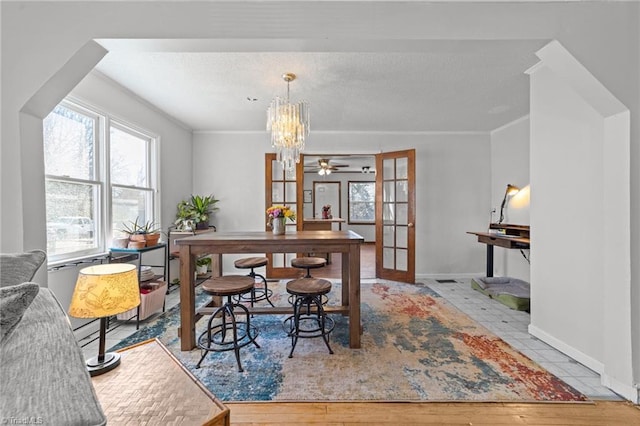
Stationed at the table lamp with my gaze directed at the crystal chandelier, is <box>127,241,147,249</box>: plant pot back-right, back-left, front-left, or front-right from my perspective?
front-left

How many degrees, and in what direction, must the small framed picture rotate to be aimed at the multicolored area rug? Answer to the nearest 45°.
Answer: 0° — it already faces it

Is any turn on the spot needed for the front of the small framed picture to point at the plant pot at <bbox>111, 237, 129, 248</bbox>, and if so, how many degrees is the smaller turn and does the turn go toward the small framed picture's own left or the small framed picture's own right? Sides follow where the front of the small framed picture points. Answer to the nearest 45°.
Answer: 0° — it already faces it

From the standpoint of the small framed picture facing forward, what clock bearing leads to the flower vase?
The flower vase is roughly at 12 o'clock from the small framed picture.

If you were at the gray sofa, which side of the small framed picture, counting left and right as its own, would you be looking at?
front

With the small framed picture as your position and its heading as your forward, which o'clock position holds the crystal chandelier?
The crystal chandelier is roughly at 12 o'clock from the small framed picture.

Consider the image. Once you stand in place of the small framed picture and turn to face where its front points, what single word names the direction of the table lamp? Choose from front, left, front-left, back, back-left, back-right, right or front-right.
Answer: front

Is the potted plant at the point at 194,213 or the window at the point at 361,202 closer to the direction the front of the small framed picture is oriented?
the potted plant

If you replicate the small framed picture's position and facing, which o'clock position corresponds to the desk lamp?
The desk lamp is roughly at 11 o'clock from the small framed picture.

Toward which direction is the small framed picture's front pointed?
toward the camera

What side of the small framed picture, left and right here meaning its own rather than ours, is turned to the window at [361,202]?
left

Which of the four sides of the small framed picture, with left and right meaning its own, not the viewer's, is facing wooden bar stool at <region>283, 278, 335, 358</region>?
front
